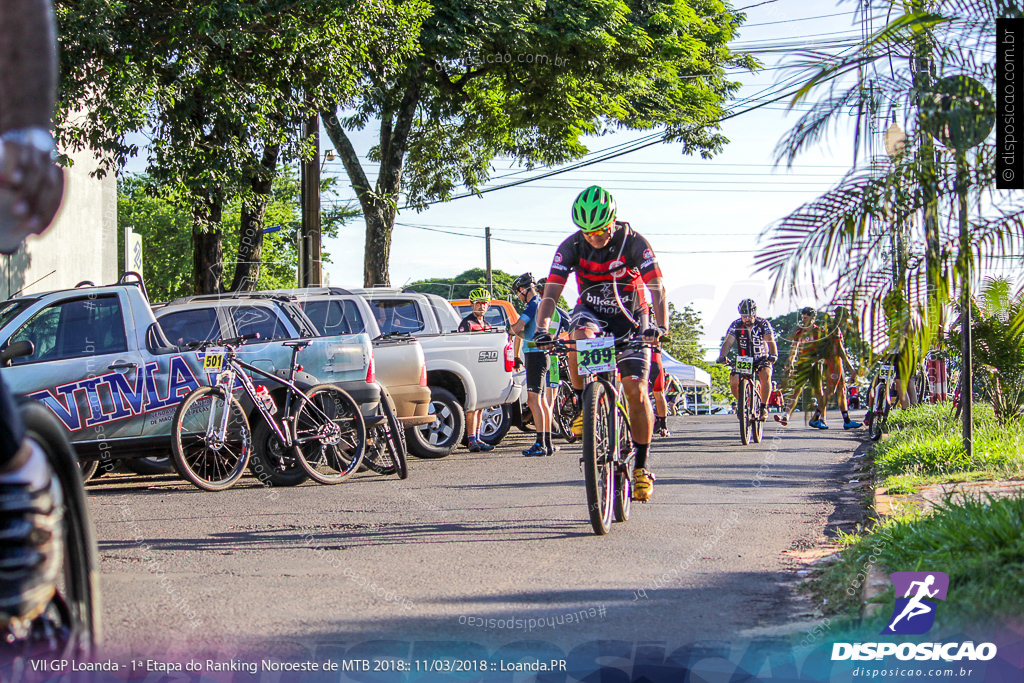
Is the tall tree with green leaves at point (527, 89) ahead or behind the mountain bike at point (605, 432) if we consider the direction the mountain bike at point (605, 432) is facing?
behind

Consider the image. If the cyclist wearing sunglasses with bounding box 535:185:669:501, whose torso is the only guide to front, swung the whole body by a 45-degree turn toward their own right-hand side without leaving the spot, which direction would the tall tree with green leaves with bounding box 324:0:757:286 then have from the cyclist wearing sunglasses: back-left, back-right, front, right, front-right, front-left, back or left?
back-right

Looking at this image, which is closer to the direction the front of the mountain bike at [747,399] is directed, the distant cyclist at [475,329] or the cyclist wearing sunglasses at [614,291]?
the cyclist wearing sunglasses

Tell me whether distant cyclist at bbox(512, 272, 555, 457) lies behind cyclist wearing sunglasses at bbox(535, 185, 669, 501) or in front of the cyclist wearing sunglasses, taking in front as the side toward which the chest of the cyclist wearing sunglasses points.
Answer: behind

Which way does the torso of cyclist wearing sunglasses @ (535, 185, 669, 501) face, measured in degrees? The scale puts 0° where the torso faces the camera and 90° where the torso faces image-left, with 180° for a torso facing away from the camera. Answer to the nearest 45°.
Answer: approximately 0°
